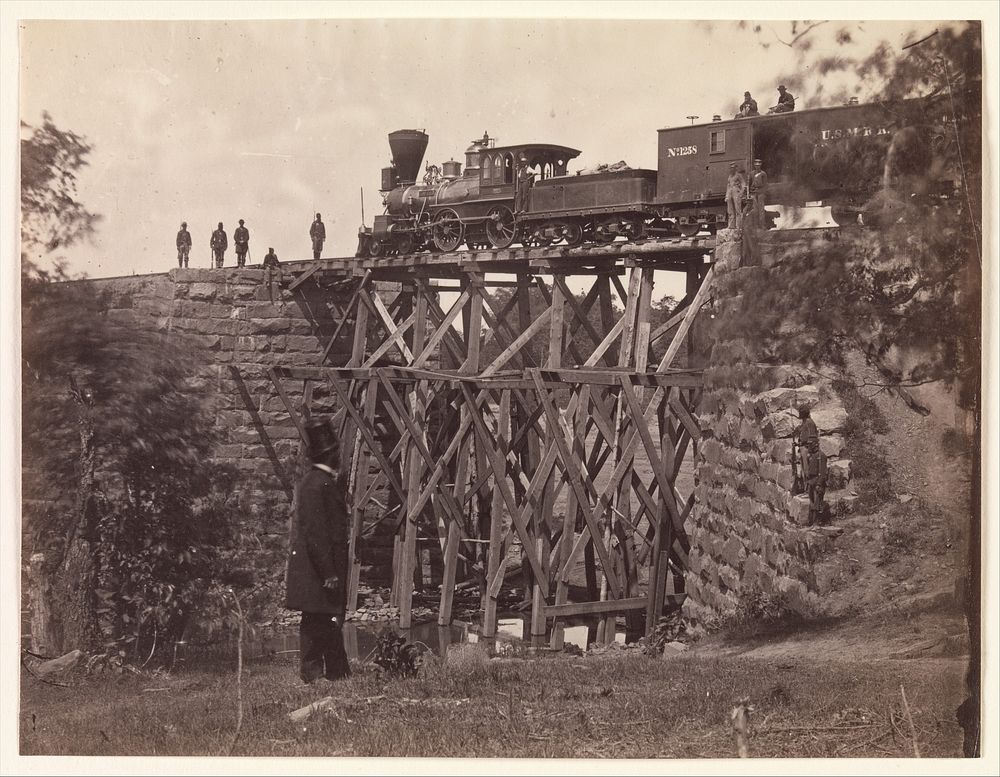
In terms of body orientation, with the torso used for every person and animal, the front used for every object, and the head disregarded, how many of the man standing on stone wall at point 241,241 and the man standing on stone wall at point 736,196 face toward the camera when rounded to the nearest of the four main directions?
2

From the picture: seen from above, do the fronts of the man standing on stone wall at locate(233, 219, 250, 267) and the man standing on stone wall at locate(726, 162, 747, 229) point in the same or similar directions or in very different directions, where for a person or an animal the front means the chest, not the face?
same or similar directions

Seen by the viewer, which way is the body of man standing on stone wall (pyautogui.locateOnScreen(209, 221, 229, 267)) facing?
toward the camera

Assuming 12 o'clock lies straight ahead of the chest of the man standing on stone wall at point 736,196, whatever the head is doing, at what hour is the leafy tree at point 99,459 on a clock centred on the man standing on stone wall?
The leafy tree is roughly at 3 o'clock from the man standing on stone wall.

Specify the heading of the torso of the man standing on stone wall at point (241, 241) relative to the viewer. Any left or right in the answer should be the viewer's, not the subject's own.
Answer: facing the viewer

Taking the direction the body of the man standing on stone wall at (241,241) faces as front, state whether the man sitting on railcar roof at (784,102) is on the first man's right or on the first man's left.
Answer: on the first man's left

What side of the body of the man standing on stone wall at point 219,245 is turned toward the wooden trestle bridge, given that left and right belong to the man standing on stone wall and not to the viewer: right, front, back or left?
left

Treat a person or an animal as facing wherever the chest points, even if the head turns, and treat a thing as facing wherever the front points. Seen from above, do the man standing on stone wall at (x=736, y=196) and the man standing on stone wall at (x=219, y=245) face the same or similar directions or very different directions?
same or similar directions

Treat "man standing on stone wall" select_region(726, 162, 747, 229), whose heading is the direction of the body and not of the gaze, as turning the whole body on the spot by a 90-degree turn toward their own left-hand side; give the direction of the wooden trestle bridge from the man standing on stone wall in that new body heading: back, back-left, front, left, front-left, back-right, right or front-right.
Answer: back-left

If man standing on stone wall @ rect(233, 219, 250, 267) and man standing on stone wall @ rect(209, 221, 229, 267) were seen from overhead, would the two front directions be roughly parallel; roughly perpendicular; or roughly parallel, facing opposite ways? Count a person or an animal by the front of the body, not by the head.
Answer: roughly parallel
